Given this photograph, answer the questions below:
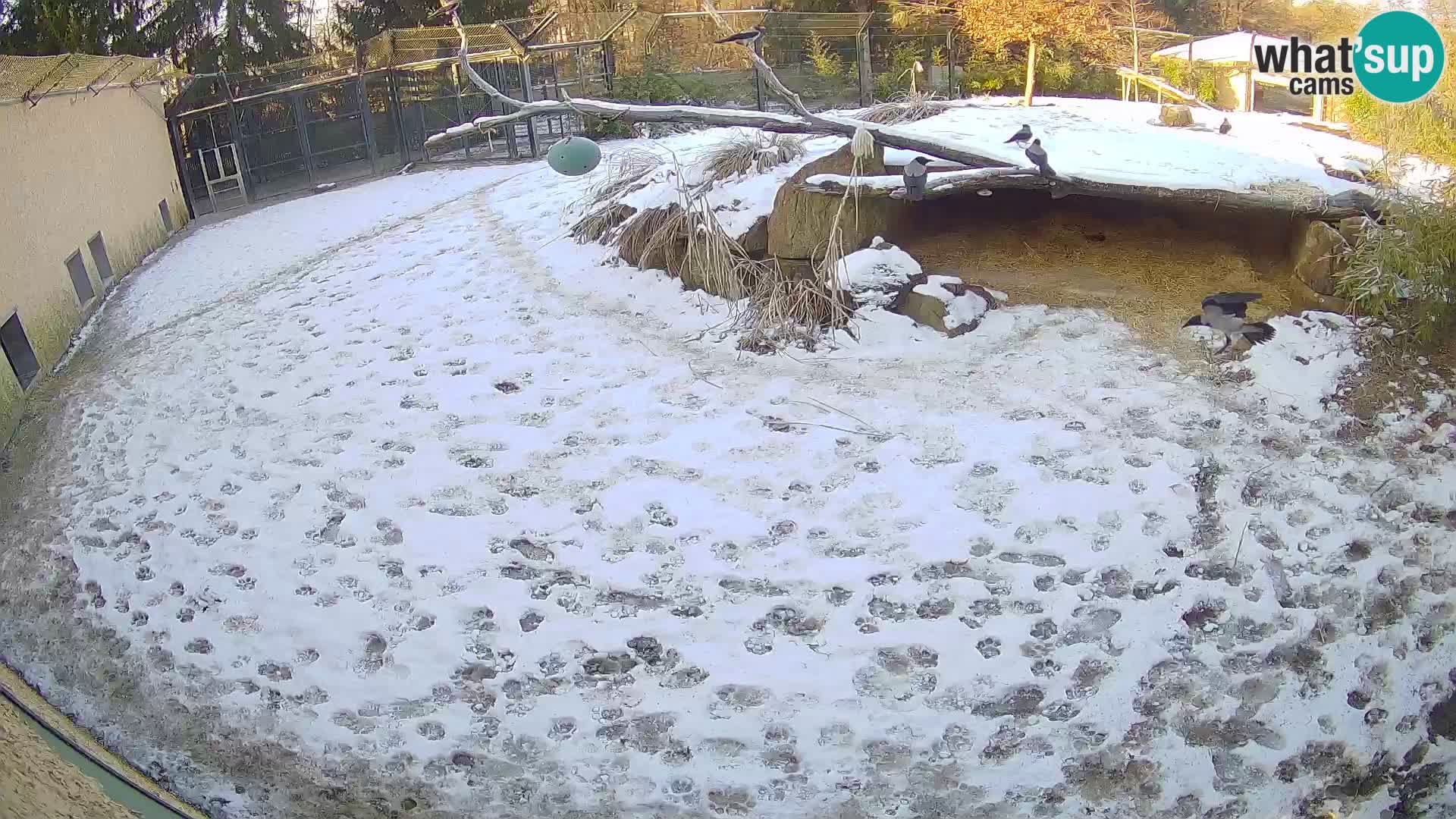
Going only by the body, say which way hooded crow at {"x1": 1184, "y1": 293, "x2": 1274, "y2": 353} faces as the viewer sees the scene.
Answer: to the viewer's left

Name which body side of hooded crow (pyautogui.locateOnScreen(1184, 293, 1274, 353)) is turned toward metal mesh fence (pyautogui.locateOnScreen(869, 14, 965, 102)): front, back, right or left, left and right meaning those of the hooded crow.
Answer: right

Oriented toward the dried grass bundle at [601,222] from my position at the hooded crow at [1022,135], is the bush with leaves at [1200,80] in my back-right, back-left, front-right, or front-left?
back-right

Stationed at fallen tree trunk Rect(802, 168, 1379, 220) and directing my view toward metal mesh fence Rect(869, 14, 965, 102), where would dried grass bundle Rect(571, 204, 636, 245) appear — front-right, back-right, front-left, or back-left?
front-left

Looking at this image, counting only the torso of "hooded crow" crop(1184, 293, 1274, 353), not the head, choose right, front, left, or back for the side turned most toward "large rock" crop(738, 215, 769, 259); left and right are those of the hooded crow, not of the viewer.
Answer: front

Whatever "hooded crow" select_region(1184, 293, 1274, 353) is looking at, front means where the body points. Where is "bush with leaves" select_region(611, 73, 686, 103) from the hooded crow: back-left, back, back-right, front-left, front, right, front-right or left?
front-right
